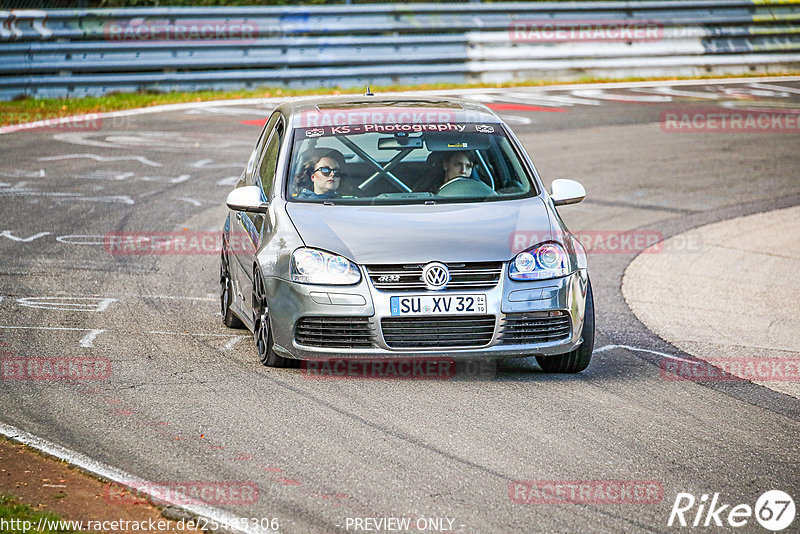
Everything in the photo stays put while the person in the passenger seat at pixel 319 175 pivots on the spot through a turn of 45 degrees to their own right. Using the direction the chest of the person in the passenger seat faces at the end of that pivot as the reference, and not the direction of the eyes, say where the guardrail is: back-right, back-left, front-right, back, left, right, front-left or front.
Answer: back

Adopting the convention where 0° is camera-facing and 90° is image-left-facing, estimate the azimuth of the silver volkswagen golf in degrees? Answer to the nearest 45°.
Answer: approximately 0°

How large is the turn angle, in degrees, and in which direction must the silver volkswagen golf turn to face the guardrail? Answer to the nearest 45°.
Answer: approximately 180°
